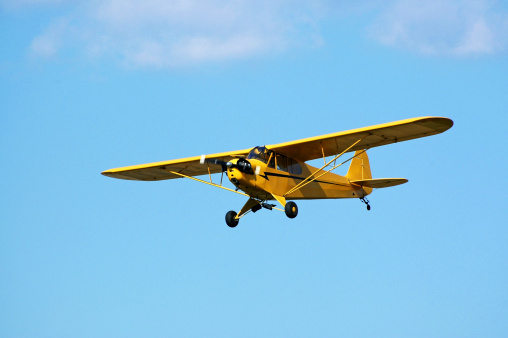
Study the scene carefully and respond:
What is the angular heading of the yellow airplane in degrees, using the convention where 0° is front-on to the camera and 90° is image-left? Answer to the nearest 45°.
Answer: approximately 45°
